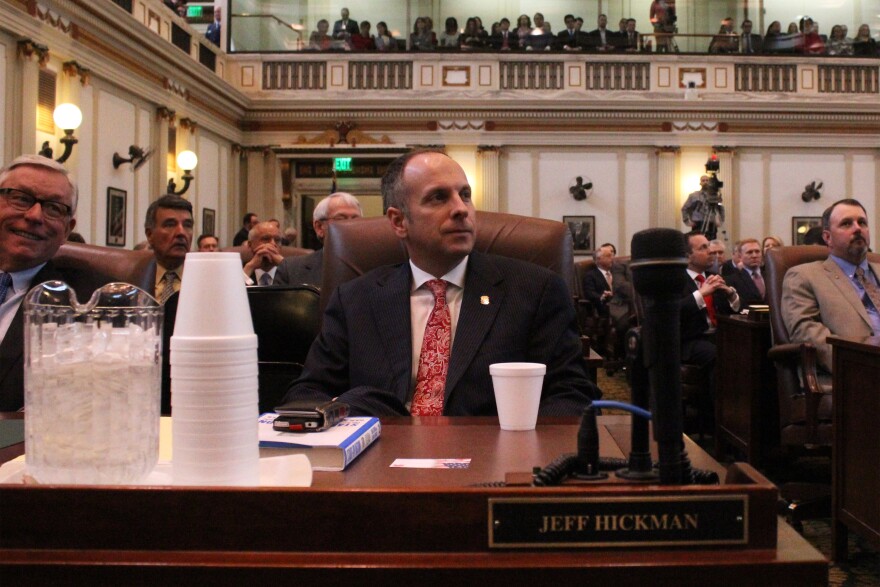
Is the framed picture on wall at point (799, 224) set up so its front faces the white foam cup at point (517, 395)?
yes

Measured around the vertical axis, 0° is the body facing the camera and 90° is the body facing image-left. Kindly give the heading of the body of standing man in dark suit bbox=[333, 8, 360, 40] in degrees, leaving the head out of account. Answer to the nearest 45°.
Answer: approximately 0°

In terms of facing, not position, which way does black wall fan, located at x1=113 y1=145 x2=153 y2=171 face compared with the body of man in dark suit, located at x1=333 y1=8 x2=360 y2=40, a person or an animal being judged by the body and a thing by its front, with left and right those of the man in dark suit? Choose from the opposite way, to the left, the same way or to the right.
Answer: to the left

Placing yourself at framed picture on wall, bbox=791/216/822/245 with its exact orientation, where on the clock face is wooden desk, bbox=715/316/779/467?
The wooden desk is roughly at 12 o'clock from the framed picture on wall.

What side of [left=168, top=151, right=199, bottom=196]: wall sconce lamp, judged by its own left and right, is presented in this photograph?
right

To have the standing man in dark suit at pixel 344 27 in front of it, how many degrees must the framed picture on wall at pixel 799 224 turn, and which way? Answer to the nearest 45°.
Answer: approximately 90° to its right
